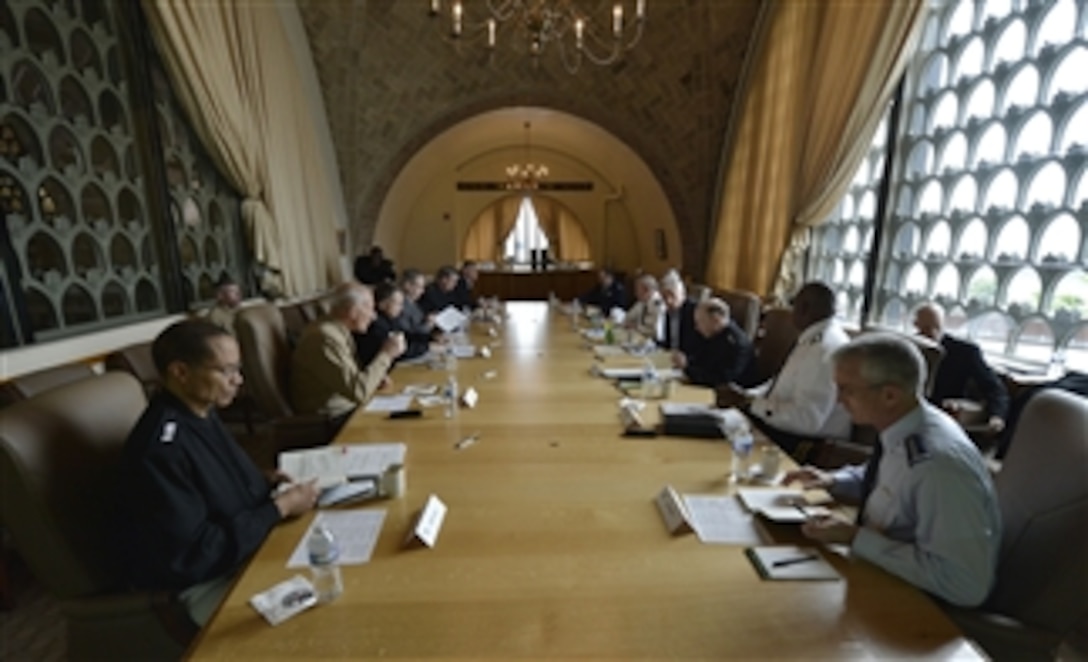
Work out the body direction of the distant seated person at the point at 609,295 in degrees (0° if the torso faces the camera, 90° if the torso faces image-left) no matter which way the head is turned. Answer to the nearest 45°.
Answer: approximately 45°

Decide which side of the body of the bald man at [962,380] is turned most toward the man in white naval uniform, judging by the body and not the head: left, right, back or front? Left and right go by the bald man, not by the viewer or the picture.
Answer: front

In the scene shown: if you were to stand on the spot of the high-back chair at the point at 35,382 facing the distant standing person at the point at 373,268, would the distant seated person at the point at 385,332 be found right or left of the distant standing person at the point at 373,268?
right

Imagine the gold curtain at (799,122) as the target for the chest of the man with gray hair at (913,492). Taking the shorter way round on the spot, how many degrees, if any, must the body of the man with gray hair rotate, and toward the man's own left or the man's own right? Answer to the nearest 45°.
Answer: approximately 90° to the man's own right

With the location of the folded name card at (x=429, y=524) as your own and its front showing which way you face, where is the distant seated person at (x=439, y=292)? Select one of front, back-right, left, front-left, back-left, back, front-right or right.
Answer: left

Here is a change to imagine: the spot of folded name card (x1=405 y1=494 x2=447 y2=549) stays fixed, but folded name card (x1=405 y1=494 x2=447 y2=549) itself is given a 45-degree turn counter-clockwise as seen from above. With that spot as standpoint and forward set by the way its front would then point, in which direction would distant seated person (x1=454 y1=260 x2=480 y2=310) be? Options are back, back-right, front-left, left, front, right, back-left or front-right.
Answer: front-left

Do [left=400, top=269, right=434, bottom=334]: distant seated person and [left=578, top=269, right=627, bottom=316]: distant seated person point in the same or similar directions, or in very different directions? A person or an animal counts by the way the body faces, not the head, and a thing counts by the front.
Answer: very different directions

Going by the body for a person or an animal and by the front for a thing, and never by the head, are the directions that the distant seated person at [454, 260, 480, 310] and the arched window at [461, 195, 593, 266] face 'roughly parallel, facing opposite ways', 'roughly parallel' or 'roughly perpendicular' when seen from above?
roughly perpendicular

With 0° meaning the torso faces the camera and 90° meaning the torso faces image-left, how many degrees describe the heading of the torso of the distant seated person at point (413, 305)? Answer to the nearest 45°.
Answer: approximately 270°

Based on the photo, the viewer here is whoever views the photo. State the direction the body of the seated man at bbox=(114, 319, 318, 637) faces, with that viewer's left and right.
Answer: facing to the right of the viewer

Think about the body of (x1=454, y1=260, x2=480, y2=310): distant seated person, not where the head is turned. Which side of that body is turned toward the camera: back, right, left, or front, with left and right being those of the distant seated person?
right

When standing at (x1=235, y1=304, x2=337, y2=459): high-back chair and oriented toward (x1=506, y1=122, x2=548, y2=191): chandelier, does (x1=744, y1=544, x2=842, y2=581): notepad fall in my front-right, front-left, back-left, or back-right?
back-right

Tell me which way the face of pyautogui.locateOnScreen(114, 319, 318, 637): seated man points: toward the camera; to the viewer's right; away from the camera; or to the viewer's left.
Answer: to the viewer's right

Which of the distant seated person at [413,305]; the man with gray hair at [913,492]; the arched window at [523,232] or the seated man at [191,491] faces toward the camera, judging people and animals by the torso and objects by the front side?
the arched window

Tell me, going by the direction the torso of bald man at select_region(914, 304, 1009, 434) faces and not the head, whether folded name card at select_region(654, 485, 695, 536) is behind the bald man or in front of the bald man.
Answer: in front
